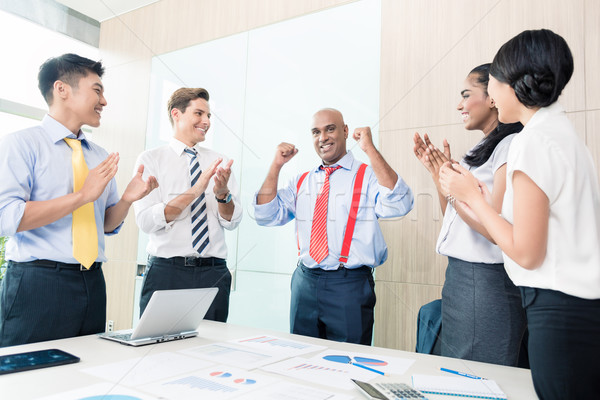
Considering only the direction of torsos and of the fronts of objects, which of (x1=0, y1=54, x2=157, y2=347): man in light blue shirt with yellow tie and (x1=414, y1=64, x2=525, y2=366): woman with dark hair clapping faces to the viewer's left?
the woman with dark hair clapping

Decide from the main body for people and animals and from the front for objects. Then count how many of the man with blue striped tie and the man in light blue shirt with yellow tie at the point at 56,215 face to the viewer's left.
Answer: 0

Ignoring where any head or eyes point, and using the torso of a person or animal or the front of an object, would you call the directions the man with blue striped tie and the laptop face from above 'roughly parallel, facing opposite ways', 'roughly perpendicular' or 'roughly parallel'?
roughly parallel, facing opposite ways

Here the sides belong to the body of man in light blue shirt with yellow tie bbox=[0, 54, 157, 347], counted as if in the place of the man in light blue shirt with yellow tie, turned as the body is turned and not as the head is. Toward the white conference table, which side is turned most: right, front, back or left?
front

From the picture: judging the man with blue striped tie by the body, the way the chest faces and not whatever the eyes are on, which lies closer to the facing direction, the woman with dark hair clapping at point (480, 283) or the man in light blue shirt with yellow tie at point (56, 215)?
the woman with dark hair clapping

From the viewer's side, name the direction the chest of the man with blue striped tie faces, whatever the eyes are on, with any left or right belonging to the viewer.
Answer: facing the viewer and to the right of the viewer

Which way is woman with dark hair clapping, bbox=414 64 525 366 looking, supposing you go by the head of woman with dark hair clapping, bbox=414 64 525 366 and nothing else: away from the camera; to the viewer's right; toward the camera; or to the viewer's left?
to the viewer's left

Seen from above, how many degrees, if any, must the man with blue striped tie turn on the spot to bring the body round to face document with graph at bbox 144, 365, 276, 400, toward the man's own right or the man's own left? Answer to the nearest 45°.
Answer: approximately 45° to the man's own right

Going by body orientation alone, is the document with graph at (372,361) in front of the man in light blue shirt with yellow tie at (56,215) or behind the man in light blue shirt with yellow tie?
in front

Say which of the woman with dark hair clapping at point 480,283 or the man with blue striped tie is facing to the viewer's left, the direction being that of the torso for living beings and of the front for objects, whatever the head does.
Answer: the woman with dark hair clapping

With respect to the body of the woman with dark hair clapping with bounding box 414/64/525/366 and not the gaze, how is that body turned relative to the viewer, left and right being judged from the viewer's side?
facing to the left of the viewer

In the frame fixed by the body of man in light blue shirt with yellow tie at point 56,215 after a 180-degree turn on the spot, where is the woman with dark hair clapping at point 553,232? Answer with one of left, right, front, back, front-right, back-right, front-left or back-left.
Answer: back

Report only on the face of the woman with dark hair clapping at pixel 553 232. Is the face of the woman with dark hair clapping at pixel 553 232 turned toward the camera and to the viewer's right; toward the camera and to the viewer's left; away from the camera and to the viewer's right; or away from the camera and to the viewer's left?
away from the camera and to the viewer's left

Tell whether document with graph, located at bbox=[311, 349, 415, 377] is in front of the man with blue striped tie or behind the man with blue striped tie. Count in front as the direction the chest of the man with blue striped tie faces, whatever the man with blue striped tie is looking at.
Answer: in front

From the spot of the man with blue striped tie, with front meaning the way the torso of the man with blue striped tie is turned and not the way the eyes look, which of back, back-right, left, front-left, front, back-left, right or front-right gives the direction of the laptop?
front-right

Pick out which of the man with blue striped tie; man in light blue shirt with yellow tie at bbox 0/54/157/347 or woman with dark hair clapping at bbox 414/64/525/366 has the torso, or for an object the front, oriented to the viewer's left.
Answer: the woman with dark hair clapping

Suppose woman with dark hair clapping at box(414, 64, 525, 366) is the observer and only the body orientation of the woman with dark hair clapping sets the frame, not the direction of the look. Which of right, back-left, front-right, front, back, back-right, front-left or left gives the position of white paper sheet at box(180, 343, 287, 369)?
front-left

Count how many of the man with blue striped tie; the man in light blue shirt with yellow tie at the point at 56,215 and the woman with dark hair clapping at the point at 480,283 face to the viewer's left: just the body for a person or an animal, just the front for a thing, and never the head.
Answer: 1

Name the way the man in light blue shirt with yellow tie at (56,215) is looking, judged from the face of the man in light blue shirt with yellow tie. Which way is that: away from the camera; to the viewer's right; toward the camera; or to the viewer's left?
to the viewer's right
